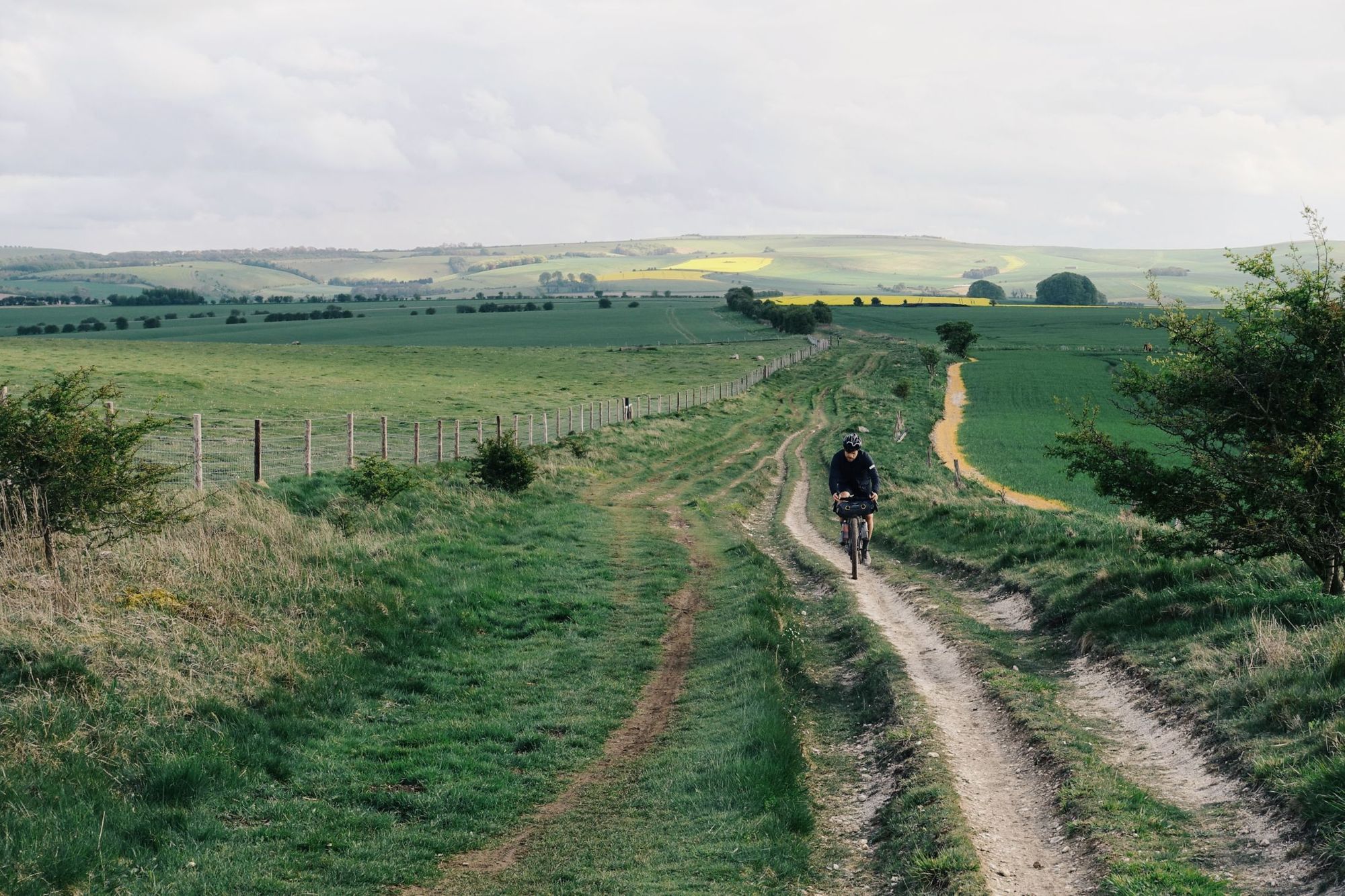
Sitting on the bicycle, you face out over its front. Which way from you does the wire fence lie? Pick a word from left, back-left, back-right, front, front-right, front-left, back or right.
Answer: back-right

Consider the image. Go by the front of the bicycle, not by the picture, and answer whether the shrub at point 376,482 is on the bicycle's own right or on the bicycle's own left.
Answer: on the bicycle's own right

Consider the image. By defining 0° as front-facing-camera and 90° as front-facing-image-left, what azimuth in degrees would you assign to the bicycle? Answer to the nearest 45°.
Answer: approximately 0°

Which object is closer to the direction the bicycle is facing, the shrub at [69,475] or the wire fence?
the shrub

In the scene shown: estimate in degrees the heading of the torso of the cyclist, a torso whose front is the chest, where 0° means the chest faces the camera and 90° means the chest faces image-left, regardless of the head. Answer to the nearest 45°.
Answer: approximately 0°
